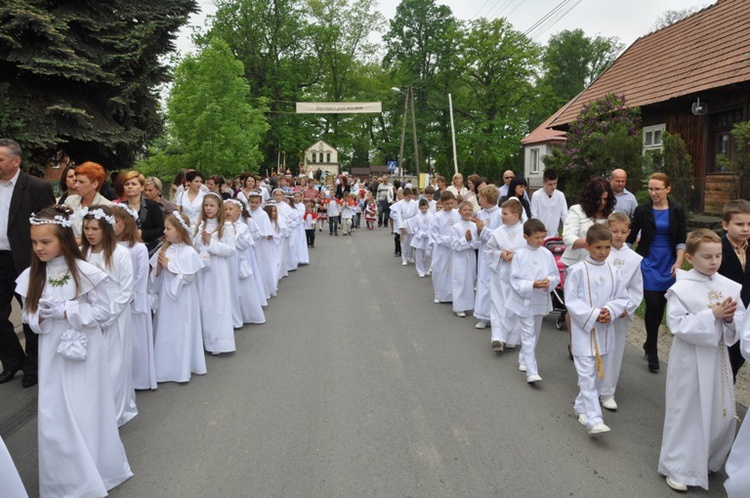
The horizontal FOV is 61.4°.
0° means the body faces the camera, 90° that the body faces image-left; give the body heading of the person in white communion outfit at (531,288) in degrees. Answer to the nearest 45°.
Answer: approximately 315°

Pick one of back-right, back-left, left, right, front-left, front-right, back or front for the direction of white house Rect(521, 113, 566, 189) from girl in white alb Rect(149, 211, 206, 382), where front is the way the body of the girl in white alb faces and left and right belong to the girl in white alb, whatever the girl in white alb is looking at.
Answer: back

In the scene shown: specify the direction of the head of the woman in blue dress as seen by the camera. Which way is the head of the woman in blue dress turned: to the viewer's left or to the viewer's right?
to the viewer's left

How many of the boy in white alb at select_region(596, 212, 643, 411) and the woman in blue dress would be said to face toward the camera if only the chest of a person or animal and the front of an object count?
2

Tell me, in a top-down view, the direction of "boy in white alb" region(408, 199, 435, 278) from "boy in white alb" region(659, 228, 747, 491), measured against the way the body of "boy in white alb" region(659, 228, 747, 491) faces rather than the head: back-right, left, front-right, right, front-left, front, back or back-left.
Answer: back

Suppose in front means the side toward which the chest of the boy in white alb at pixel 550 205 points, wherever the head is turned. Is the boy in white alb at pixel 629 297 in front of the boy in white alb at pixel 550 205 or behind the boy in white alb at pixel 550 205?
in front

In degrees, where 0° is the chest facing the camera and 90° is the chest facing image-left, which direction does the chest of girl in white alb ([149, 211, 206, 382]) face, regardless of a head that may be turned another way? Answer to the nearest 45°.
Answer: approximately 45°

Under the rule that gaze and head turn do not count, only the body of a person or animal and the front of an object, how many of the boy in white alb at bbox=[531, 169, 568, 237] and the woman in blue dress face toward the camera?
2

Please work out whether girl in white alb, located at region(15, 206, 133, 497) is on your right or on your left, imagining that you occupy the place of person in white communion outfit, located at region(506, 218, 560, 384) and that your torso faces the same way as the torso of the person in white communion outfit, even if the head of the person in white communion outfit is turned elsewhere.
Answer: on your right
